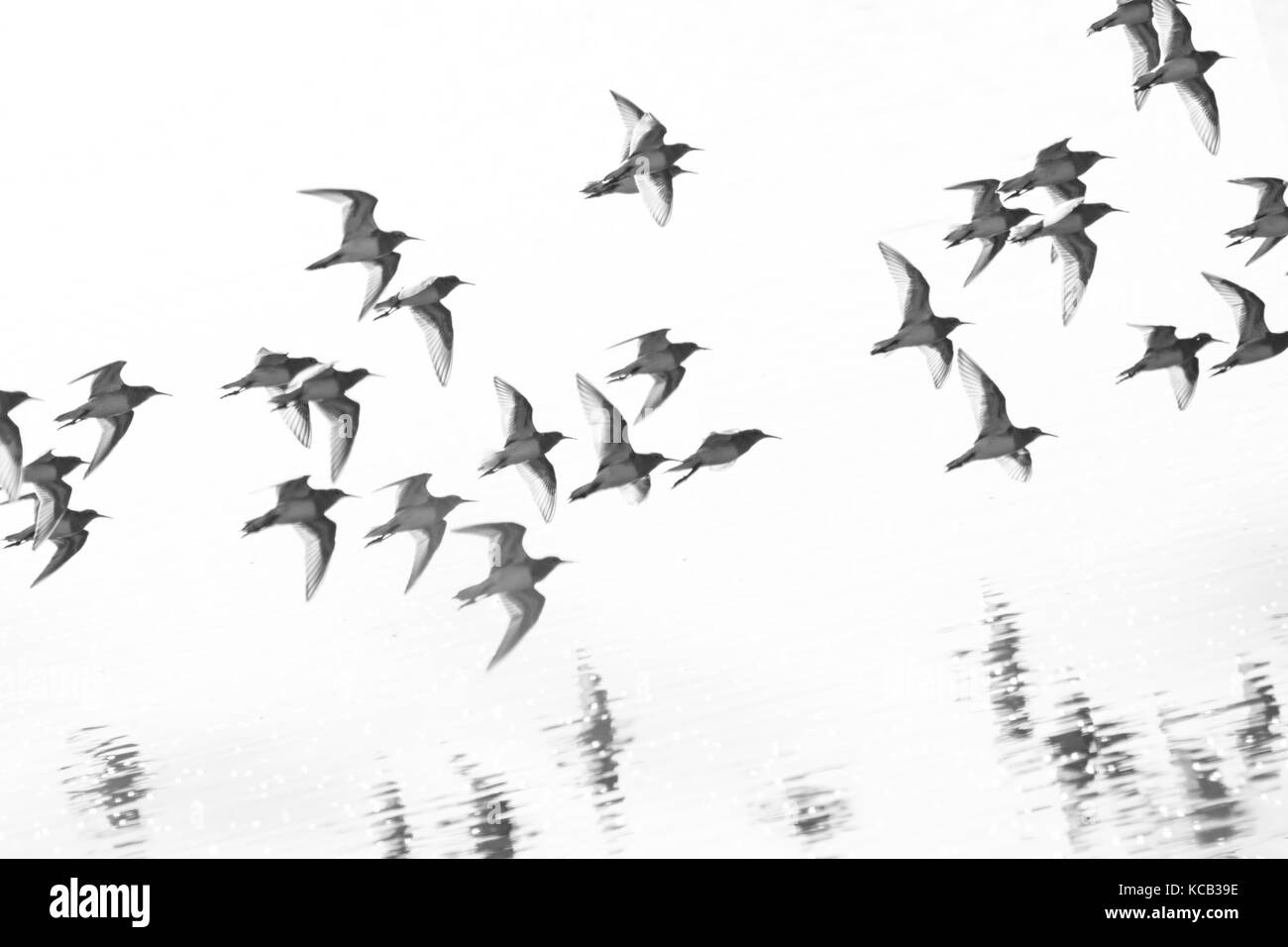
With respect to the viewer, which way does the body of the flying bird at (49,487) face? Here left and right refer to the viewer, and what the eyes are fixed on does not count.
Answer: facing to the right of the viewer

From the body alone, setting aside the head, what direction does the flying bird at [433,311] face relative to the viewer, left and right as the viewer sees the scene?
facing to the right of the viewer

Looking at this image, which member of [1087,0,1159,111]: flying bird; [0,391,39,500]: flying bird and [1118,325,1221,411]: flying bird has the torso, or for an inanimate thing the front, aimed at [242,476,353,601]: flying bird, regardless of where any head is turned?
[0,391,39,500]: flying bird

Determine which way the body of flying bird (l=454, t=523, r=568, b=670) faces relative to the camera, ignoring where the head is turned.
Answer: to the viewer's right

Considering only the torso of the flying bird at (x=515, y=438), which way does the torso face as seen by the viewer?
to the viewer's right

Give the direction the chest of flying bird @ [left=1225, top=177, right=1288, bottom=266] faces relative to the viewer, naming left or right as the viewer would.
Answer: facing to the right of the viewer

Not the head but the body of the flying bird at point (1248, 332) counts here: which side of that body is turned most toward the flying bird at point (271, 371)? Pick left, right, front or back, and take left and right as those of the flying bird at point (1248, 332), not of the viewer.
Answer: back

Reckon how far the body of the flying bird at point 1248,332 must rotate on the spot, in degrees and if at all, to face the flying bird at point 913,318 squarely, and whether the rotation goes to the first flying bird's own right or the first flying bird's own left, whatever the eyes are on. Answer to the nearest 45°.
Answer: approximately 135° to the first flying bird's own right

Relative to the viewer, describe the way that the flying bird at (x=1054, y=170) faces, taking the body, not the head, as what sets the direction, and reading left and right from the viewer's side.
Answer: facing to the right of the viewer

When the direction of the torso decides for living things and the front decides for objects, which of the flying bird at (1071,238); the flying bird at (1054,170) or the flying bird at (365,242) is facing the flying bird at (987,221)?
the flying bird at (365,242)

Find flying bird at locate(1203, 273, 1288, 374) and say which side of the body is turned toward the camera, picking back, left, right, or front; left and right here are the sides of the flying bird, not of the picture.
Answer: right

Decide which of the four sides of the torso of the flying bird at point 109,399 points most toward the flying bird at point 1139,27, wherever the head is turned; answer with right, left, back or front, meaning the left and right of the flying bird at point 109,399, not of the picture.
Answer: front

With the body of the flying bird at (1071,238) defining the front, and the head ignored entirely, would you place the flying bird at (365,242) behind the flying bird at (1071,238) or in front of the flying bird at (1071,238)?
behind

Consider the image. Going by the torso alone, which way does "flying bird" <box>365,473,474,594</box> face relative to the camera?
to the viewer's right

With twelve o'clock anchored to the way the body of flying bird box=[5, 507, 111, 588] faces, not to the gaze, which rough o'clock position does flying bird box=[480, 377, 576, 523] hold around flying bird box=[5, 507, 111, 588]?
flying bird box=[480, 377, 576, 523] is roughly at 1 o'clock from flying bird box=[5, 507, 111, 588].

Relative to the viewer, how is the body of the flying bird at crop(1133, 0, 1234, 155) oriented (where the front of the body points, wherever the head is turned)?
to the viewer's right

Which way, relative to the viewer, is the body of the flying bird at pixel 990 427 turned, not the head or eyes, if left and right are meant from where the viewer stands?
facing to the right of the viewer
